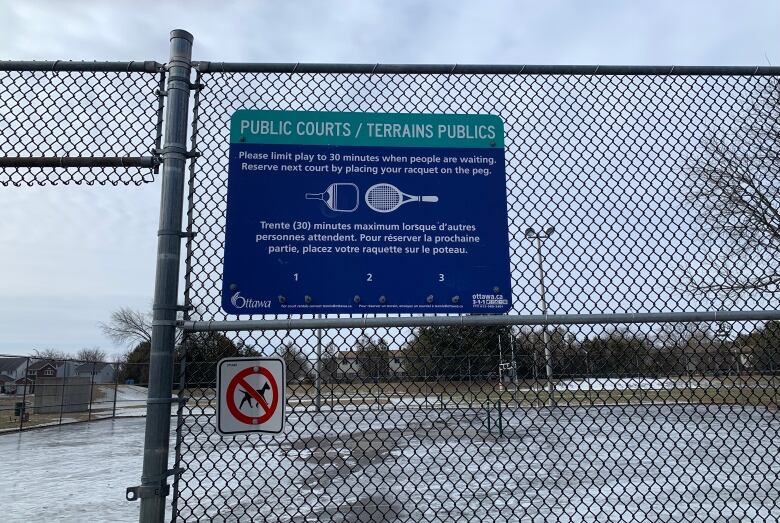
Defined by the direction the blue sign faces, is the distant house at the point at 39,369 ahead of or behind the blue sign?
behind

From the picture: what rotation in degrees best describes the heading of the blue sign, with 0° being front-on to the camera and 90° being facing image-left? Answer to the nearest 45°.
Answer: approximately 0°

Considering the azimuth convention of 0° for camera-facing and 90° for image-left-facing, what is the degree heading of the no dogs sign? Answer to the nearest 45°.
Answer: approximately 0°

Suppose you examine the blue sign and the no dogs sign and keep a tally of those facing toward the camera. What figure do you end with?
2

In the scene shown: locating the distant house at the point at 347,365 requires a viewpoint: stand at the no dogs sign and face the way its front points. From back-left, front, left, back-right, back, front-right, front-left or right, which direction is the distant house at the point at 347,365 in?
back-left
